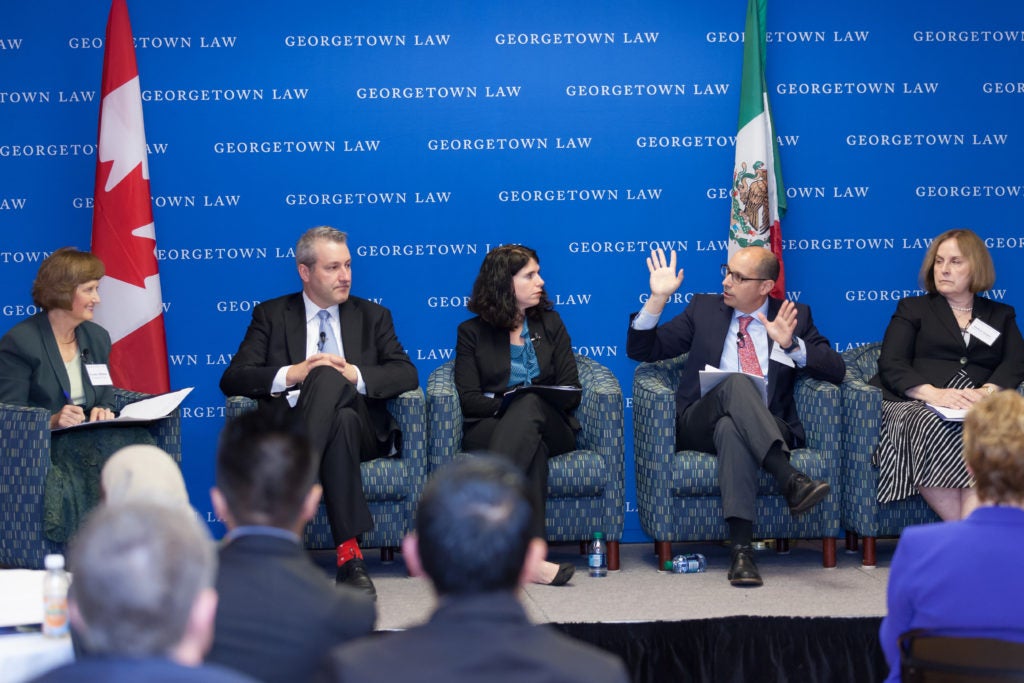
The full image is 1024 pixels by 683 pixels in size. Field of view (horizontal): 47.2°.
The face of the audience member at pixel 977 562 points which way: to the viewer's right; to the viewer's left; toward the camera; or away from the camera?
away from the camera

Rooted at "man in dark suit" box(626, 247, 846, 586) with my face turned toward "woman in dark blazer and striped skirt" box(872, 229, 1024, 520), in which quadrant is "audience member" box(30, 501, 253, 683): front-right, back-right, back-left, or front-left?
back-right

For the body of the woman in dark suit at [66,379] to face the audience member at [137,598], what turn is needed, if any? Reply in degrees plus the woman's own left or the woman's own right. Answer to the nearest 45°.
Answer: approximately 45° to the woman's own right

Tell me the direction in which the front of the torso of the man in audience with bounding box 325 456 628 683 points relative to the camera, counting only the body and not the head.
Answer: away from the camera

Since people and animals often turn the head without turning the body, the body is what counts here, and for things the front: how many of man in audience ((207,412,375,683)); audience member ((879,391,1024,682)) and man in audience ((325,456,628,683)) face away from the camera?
3

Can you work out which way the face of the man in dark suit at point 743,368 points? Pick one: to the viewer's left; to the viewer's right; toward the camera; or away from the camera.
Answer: to the viewer's left

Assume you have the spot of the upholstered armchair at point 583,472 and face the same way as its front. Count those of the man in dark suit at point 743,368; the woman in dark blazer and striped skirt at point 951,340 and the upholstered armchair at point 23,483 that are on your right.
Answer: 1

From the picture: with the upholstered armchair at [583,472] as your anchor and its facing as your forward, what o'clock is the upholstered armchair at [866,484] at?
the upholstered armchair at [866,484] is roughly at 9 o'clock from the upholstered armchair at [583,472].

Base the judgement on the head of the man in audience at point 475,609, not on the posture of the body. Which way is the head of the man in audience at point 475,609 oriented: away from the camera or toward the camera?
away from the camera

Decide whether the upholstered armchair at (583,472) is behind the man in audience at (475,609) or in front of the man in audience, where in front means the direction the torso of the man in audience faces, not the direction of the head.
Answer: in front

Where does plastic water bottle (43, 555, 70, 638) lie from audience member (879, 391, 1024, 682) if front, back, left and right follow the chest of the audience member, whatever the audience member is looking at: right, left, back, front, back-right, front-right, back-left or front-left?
left

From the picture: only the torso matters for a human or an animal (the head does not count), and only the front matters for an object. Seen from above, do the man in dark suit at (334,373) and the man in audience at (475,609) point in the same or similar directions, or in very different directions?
very different directions

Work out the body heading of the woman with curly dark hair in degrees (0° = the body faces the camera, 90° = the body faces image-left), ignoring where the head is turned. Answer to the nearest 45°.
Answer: approximately 315°

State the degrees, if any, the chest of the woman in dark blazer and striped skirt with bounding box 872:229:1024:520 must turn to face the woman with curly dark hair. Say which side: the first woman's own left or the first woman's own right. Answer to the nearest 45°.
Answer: approximately 90° to the first woman's own right

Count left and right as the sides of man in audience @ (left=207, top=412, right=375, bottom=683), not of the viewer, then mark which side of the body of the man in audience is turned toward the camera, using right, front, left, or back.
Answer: back

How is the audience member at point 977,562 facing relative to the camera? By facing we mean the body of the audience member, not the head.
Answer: away from the camera

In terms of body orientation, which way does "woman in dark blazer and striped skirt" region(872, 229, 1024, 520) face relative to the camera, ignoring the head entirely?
toward the camera

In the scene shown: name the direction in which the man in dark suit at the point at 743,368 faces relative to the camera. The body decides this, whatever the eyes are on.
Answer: toward the camera

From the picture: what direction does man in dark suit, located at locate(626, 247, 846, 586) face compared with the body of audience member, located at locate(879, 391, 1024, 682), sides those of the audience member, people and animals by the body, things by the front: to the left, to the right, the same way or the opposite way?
the opposite way
